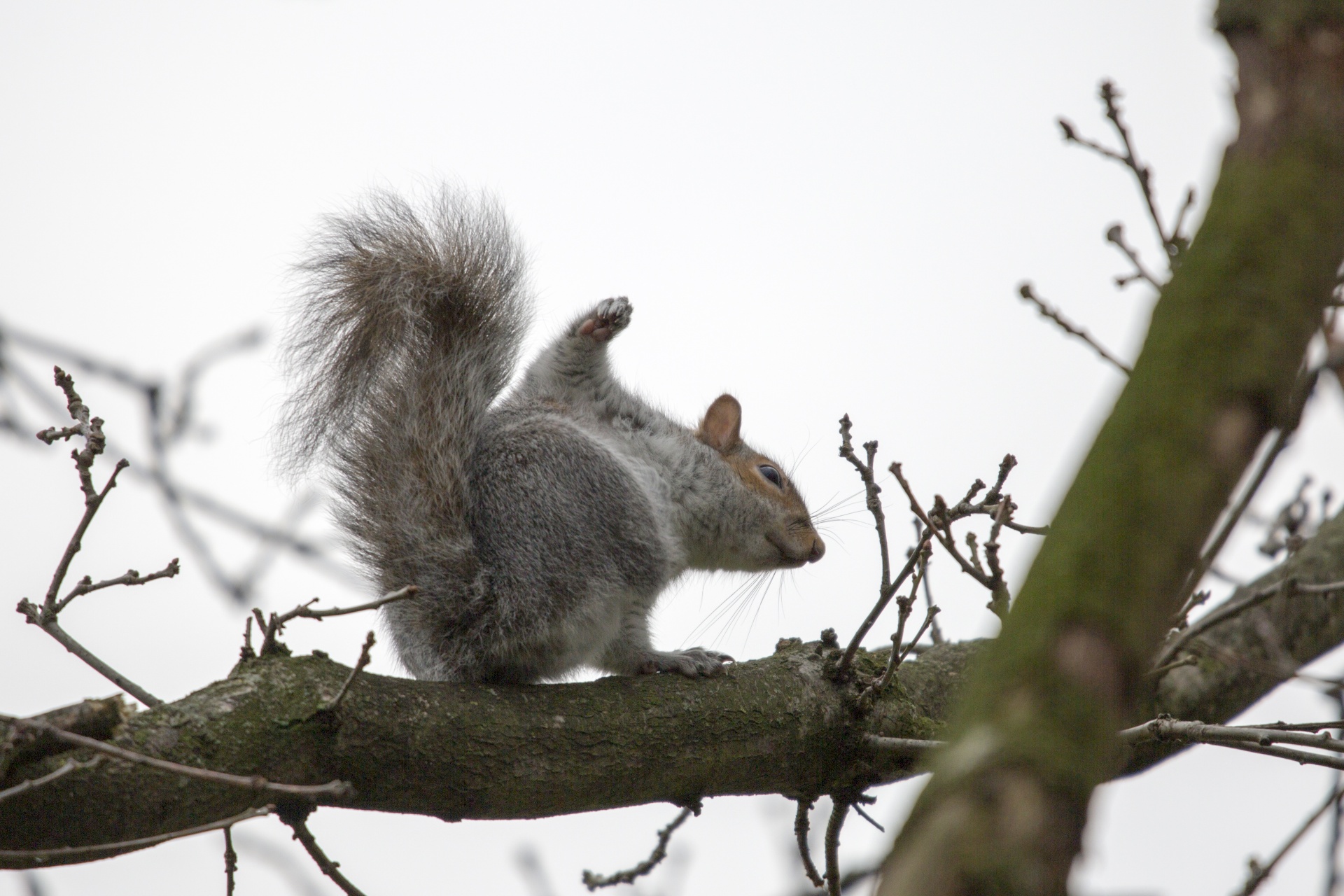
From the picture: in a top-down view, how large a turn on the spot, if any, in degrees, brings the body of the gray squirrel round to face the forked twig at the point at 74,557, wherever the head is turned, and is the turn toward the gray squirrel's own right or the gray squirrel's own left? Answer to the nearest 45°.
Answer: approximately 135° to the gray squirrel's own right

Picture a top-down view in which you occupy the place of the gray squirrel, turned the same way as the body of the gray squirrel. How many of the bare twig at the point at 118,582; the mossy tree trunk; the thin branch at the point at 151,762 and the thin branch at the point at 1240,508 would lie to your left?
0

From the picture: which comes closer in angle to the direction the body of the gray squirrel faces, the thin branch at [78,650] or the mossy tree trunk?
the mossy tree trunk

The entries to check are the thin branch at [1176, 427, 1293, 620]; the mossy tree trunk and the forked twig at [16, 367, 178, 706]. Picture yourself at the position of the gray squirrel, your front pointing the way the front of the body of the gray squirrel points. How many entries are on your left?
0

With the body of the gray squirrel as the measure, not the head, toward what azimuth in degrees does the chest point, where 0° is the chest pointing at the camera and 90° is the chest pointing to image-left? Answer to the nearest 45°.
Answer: approximately 270°

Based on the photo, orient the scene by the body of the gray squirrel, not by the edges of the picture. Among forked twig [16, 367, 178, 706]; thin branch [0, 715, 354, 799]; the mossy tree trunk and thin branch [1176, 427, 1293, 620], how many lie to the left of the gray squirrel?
0

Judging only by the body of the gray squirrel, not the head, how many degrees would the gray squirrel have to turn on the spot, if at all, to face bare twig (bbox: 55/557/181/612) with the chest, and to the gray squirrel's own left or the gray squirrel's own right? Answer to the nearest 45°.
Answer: approximately 135° to the gray squirrel's own right

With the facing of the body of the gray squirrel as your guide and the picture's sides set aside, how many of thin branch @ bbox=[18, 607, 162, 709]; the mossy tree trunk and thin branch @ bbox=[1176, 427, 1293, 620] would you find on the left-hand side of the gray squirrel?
0

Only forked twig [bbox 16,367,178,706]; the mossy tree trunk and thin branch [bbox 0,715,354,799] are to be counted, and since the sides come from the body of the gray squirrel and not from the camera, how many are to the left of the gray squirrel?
0

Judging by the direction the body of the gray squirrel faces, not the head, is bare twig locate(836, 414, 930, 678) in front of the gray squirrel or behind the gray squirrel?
in front

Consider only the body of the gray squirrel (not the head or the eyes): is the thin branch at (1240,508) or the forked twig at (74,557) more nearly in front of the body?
the thin branch

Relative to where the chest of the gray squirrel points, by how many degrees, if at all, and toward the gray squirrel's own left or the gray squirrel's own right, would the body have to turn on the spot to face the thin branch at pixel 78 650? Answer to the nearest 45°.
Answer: approximately 135° to the gray squirrel's own right

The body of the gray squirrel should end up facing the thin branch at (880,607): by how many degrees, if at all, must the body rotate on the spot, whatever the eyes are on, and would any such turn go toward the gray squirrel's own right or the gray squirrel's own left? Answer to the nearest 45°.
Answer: approximately 45° to the gray squirrel's own right
